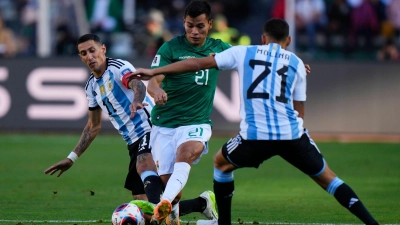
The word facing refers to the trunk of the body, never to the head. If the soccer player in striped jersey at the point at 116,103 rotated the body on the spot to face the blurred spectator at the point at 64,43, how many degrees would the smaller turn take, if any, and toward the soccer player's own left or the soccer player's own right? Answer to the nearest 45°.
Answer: approximately 135° to the soccer player's own right

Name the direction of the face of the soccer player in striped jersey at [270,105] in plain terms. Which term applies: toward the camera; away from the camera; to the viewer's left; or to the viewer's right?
away from the camera

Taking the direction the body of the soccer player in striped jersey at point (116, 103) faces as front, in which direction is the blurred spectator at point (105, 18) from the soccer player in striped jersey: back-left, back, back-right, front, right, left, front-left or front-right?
back-right

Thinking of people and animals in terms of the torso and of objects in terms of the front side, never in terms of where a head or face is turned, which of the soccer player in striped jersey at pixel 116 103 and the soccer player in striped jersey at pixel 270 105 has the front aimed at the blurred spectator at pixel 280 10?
the soccer player in striped jersey at pixel 270 105

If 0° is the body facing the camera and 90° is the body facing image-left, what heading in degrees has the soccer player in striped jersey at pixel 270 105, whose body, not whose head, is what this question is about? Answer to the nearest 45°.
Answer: approximately 180°

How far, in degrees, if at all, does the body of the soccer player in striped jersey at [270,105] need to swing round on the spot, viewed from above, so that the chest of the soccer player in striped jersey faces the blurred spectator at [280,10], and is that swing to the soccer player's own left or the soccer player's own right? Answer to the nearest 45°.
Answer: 0° — they already face them

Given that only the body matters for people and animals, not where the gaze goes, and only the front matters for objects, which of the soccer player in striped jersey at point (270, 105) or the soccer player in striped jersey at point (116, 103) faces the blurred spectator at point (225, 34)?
the soccer player in striped jersey at point (270, 105)

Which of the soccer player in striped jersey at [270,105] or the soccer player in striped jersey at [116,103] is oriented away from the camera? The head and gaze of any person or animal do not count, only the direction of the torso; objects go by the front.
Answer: the soccer player in striped jersey at [270,105]

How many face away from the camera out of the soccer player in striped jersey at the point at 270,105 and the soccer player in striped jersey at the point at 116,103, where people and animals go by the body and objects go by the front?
1

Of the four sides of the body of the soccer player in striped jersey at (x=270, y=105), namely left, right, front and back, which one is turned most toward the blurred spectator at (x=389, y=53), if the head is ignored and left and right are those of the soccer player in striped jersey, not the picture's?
front
